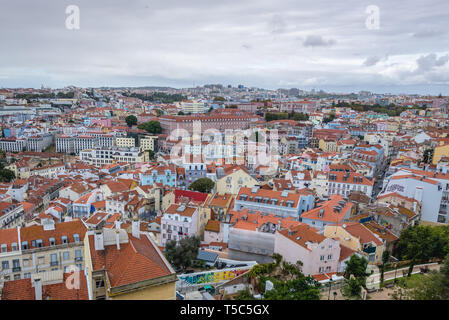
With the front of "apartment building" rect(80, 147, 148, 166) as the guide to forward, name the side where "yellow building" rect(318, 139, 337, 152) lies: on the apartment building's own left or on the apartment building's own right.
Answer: on the apartment building's own left

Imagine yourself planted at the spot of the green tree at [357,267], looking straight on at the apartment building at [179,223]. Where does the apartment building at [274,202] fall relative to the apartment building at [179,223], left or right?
right

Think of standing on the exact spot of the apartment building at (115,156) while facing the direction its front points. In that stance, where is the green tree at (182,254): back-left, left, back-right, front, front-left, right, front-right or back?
front

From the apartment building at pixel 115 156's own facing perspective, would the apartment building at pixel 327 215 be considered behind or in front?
in front

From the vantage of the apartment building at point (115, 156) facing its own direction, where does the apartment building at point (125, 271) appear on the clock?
the apartment building at point (125, 271) is roughly at 12 o'clock from the apartment building at point (115, 156).

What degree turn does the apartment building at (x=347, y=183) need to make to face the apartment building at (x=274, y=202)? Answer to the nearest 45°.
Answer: approximately 45° to its right

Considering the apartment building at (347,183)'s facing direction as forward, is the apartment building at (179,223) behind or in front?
in front

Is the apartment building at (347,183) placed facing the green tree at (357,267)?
yes

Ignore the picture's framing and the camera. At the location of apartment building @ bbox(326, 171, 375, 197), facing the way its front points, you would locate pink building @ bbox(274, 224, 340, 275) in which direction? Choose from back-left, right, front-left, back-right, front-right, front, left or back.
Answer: front

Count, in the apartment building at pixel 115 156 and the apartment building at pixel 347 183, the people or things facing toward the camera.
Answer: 2

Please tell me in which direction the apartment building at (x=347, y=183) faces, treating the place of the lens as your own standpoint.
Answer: facing the viewer

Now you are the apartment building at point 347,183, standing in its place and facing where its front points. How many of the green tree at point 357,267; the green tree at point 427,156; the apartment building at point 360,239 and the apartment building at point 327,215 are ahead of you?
3

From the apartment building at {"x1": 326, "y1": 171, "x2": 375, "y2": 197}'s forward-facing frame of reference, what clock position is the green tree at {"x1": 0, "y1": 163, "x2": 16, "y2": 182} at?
The green tree is roughly at 3 o'clock from the apartment building.

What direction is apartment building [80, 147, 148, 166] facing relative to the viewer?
toward the camera

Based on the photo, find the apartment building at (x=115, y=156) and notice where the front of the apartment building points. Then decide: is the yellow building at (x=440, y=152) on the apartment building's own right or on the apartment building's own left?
on the apartment building's own left

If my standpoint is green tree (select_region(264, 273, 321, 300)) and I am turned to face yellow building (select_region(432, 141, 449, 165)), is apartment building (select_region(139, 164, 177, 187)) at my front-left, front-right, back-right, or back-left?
front-left

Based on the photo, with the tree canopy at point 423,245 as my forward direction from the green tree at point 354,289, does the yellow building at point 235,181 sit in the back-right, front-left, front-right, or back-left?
front-left

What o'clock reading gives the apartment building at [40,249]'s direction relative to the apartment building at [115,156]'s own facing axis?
the apartment building at [40,249] is roughly at 12 o'clock from the apartment building at [115,156].

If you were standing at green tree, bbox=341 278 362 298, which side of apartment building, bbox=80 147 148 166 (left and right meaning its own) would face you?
front

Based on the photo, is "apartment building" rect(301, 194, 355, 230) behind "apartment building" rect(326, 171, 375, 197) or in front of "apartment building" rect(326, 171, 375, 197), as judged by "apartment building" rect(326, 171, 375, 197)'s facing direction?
in front

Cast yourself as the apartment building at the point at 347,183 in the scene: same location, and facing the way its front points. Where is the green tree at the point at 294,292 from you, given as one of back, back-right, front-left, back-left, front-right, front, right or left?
front
